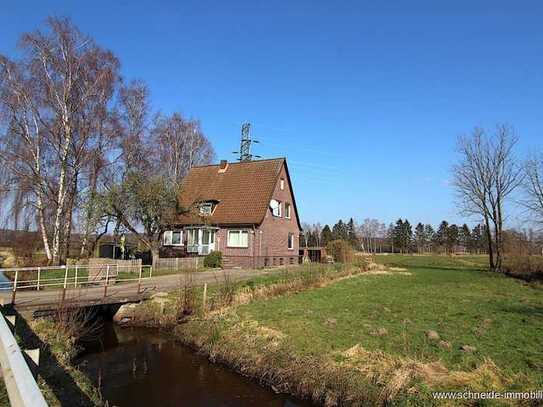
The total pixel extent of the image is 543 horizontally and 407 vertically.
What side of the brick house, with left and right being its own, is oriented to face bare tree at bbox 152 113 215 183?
right

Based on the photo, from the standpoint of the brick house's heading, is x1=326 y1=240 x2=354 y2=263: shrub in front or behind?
behind

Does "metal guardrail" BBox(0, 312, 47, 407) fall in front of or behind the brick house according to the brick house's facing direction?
in front

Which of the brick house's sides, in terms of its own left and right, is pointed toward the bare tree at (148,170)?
right

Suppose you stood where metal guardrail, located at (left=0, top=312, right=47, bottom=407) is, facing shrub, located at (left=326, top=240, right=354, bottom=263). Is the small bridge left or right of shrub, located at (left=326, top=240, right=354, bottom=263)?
left

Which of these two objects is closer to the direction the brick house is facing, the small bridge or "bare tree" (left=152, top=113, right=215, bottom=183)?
the small bridge

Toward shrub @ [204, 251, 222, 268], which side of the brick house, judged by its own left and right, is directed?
front

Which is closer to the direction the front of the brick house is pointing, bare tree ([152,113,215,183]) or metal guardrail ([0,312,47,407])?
the metal guardrail

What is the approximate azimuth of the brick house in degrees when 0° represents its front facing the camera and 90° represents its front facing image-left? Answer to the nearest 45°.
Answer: approximately 45°
